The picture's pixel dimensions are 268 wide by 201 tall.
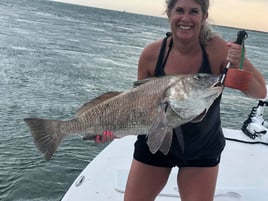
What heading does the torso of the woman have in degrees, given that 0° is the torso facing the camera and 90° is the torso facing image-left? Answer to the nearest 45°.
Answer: approximately 0°
